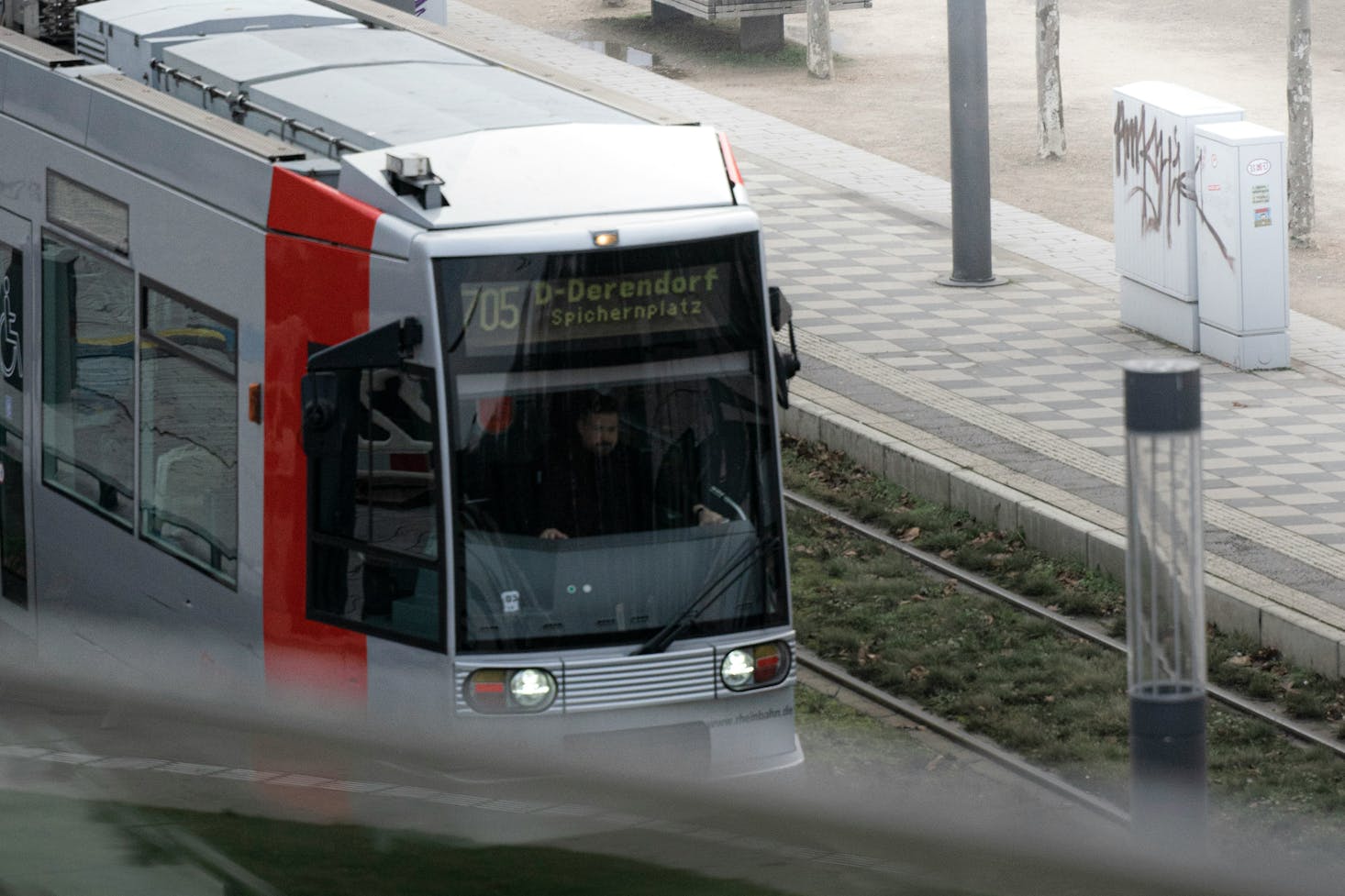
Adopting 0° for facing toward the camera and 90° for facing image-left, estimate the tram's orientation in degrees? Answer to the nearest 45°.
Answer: approximately 315°

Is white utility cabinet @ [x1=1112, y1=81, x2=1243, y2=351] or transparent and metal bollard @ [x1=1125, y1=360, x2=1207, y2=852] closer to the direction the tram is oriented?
the transparent and metal bollard

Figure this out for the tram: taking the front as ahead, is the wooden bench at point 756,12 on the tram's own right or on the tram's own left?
on the tram's own left

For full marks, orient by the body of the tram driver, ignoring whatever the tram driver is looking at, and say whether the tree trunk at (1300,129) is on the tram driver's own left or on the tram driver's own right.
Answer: on the tram driver's own left

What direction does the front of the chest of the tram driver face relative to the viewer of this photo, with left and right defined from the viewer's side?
facing the viewer and to the right of the viewer

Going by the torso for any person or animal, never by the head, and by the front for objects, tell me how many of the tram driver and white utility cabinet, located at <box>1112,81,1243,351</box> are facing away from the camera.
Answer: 0

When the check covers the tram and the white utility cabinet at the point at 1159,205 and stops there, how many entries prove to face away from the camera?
0
